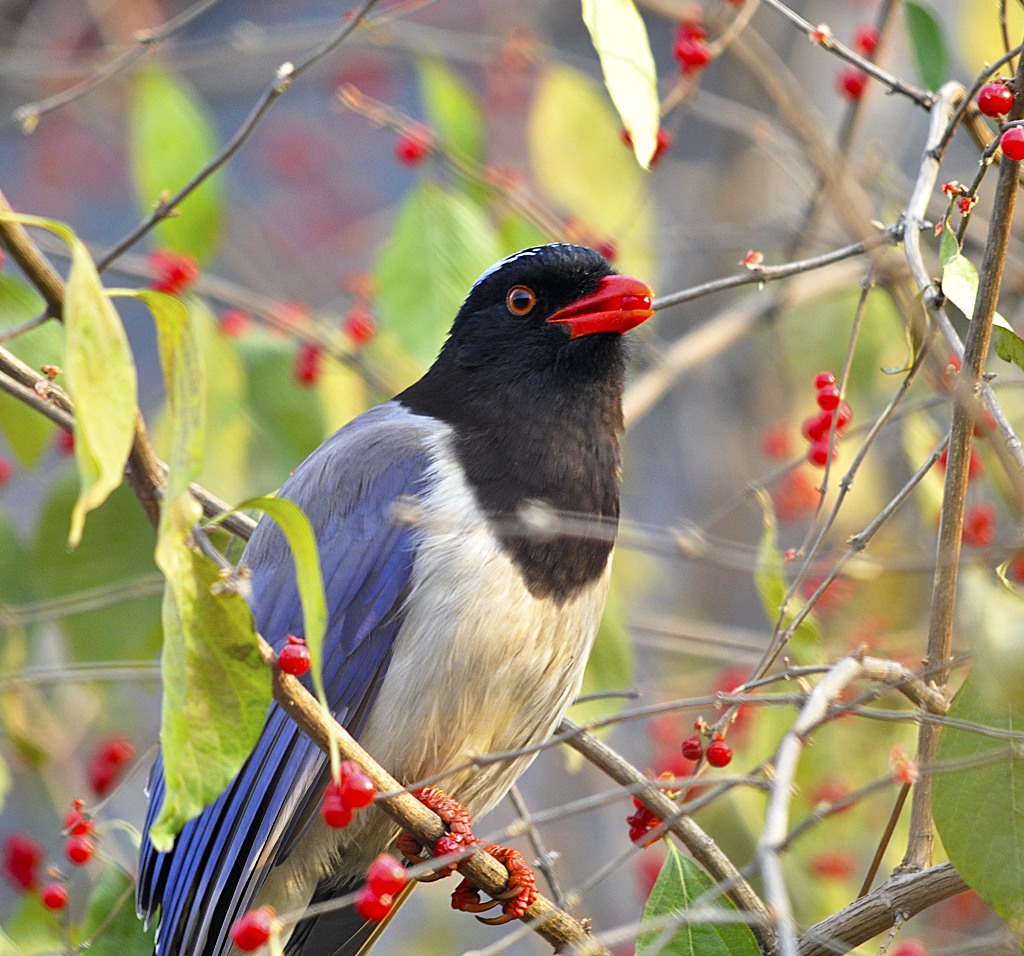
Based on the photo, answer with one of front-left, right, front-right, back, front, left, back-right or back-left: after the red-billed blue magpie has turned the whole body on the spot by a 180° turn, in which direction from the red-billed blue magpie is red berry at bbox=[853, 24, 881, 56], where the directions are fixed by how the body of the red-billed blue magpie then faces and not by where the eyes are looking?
right

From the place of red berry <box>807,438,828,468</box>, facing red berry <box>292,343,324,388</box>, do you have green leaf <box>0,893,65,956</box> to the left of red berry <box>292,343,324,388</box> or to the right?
left

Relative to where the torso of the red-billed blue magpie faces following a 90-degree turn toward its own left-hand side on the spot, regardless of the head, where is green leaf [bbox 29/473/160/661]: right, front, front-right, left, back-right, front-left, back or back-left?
left

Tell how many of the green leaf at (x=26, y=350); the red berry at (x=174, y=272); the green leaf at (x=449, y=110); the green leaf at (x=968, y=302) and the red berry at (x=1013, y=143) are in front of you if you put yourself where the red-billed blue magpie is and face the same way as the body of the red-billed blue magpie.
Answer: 2

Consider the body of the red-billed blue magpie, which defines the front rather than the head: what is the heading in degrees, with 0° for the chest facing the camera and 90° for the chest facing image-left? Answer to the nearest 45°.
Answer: approximately 315°

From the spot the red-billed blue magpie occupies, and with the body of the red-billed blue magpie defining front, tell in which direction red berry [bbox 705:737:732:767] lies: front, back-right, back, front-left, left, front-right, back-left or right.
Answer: front
